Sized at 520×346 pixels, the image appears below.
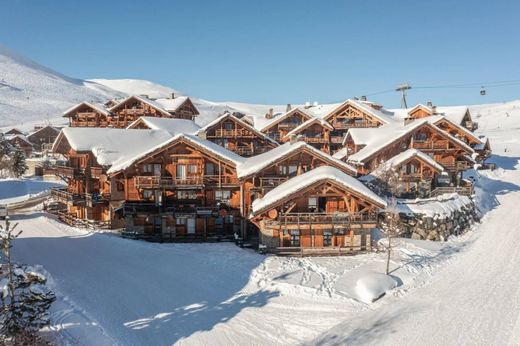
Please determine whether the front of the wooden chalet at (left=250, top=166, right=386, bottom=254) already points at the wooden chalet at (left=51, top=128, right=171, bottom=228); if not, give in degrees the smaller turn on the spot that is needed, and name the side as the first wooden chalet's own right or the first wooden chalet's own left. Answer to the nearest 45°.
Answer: approximately 90° to the first wooden chalet's own right

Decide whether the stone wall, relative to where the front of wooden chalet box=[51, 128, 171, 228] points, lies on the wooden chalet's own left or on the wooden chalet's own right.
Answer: on the wooden chalet's own left

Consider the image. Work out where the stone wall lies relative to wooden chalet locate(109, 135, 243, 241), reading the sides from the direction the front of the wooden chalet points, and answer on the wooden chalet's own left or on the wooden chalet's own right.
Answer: on the wooden chalet's own left

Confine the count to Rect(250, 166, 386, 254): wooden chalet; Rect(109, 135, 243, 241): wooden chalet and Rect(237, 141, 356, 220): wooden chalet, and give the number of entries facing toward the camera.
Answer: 3

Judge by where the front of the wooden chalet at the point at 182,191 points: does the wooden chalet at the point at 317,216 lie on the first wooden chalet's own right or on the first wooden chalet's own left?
on the first wooden chalet's own left

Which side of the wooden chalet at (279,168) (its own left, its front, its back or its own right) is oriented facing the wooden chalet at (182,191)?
right

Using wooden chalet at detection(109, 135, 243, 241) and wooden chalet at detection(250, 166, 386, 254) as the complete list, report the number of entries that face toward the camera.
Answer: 2

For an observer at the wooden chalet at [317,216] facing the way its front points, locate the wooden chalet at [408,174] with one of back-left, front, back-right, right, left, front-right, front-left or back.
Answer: back-left

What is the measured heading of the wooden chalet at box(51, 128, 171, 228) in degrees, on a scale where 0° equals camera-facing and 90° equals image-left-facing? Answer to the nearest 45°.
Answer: approximately 45°

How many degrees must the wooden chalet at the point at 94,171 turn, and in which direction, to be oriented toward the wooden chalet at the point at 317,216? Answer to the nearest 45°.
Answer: approximately 90° to its left
